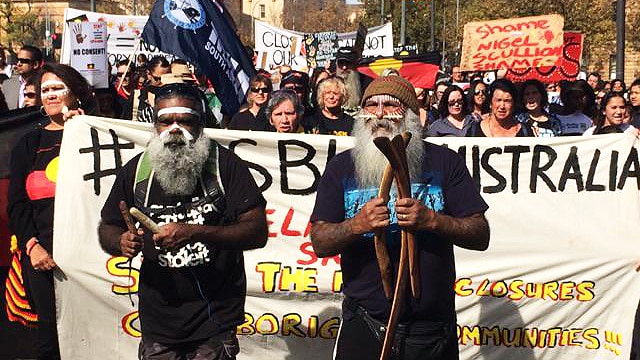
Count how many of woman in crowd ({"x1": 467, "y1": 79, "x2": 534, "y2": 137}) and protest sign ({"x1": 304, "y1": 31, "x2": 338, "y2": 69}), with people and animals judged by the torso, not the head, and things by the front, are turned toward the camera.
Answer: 2

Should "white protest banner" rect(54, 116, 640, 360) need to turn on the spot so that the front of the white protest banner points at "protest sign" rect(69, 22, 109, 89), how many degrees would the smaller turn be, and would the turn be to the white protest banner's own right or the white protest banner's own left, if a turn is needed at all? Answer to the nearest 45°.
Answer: approximately 135° to the white protest banner's own right

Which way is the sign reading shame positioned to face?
toward the camera

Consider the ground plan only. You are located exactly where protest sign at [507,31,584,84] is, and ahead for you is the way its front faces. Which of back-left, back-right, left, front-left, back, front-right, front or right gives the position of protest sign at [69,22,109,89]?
front-right

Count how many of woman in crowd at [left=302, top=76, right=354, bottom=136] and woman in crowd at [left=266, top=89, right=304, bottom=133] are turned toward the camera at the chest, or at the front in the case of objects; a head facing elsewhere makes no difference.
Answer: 2

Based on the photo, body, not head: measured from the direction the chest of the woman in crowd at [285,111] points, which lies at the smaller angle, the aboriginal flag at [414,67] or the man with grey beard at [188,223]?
the man with grey beard

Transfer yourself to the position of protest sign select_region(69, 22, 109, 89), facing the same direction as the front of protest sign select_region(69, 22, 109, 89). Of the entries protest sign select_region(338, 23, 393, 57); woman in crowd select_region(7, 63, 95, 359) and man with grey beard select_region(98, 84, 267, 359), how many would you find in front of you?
2

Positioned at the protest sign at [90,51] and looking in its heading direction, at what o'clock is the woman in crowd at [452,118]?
The woman in crowd is roughly at 10 o'clock from the protest sign.

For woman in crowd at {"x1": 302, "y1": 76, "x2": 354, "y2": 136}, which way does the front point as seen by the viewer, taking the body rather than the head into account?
toward the camera

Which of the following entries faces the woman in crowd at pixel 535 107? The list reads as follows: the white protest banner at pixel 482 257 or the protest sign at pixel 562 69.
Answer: the protest sign

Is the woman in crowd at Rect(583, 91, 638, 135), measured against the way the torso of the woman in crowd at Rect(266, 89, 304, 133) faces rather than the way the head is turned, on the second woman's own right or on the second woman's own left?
on the second woman's own left

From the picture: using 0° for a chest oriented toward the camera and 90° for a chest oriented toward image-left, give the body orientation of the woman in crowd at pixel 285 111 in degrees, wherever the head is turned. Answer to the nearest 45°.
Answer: approximately 0°

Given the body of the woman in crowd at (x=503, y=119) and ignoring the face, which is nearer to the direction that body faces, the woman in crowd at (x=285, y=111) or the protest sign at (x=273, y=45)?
the woman in crowd
